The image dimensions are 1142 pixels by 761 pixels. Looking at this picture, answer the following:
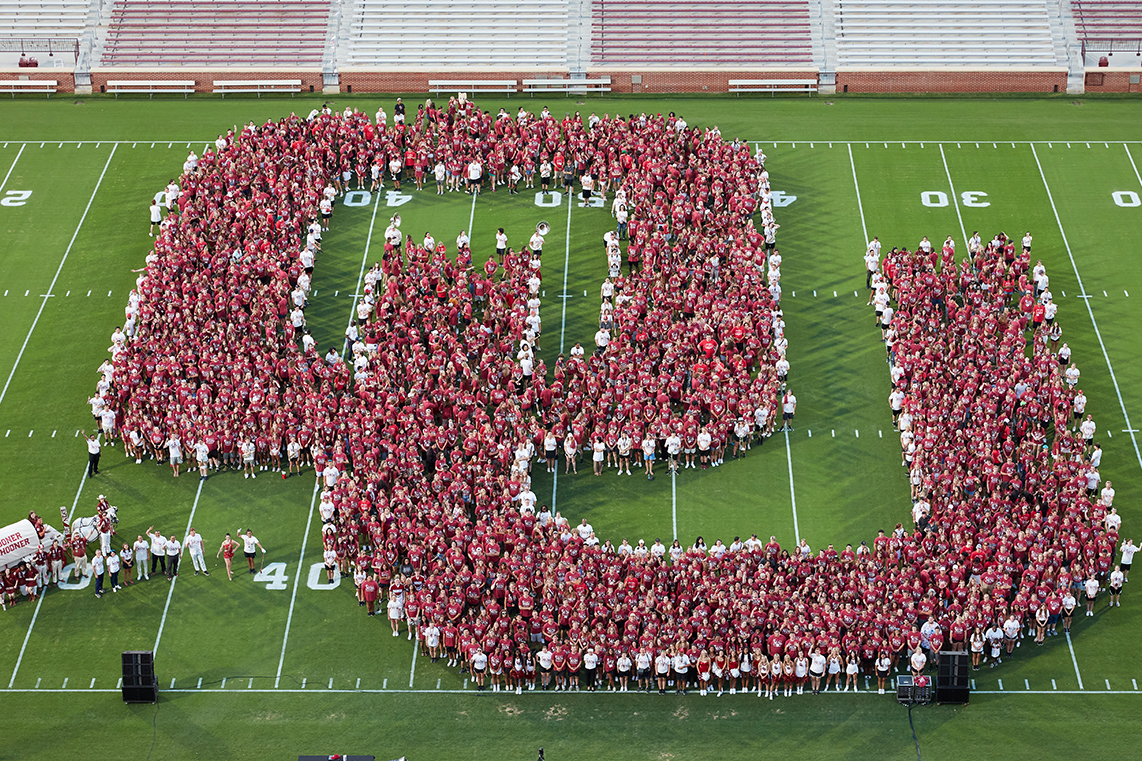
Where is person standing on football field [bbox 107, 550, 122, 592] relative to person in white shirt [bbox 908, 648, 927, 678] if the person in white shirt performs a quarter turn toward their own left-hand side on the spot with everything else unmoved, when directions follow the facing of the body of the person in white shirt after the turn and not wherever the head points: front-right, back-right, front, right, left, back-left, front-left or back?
back

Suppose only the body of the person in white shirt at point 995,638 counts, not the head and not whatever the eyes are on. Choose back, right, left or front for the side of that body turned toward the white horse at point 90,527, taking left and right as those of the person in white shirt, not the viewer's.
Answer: right

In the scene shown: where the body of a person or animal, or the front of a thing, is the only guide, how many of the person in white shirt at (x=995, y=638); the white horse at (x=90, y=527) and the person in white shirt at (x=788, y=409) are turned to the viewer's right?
1

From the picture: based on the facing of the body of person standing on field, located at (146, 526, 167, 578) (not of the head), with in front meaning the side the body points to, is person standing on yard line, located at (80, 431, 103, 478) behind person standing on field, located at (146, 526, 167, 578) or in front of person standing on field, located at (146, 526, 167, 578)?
behind

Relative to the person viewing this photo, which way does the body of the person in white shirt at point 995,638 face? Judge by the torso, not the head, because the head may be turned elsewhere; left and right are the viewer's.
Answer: facing the viewer

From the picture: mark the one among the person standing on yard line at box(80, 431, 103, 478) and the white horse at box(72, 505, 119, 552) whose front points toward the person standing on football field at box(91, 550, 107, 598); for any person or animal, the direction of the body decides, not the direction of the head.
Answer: the person standing on yard line at box(80, 431, 103, 478)

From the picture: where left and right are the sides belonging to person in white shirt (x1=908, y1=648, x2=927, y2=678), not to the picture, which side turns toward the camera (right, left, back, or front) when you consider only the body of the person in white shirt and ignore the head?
front

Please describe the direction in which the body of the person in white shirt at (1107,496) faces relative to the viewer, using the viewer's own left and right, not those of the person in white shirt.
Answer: facing the viewer

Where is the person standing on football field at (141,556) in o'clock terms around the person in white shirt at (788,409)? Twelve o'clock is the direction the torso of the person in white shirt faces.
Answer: The person standing on football field is roughly at 2 o'clock from the person in white shirt.

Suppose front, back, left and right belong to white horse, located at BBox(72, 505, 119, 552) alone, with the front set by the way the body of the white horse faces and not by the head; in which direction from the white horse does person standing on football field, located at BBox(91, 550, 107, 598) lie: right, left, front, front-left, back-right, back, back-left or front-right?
right

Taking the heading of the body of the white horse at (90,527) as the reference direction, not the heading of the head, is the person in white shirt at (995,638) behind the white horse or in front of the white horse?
in front

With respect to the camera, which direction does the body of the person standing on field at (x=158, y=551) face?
toward the camera

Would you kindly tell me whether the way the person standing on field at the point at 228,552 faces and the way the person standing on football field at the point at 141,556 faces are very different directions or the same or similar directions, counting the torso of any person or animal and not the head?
same or similar directions

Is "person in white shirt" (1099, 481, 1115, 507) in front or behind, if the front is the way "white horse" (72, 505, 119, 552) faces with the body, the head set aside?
in front

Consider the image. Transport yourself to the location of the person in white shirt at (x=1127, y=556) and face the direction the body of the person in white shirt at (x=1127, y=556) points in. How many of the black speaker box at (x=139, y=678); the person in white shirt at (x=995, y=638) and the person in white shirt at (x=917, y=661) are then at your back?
0

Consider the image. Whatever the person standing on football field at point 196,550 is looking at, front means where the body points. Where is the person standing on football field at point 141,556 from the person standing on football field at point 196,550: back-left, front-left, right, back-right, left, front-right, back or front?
right

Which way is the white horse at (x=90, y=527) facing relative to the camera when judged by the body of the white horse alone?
to the viewer's right
